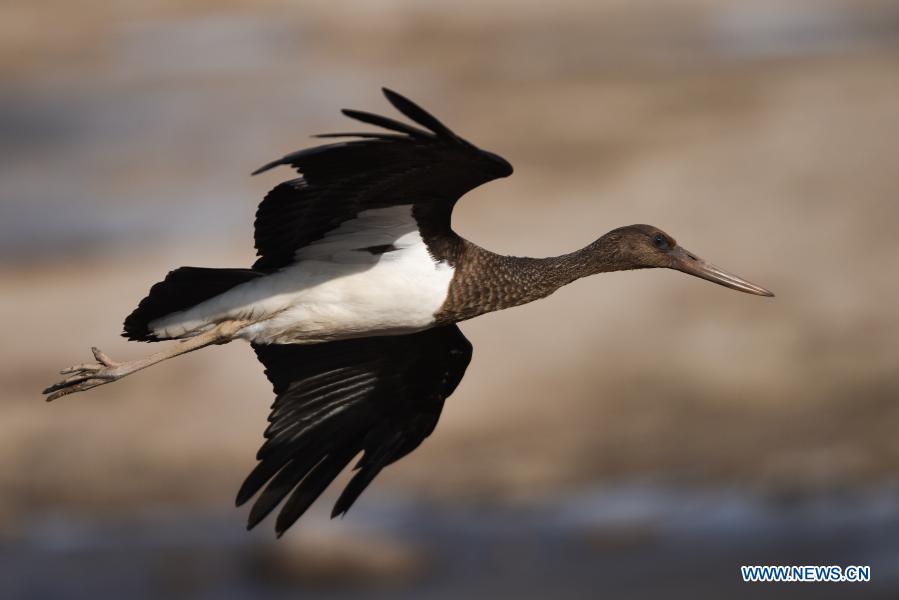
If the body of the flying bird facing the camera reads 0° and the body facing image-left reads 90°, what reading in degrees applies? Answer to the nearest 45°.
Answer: approximately 270°
